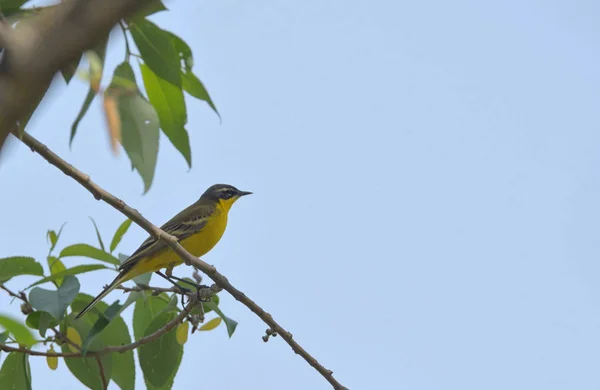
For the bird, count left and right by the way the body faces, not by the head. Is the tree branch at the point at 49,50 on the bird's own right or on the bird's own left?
on the bird's own right

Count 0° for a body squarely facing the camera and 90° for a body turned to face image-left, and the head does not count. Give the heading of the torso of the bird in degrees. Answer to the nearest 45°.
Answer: approximately 270°
